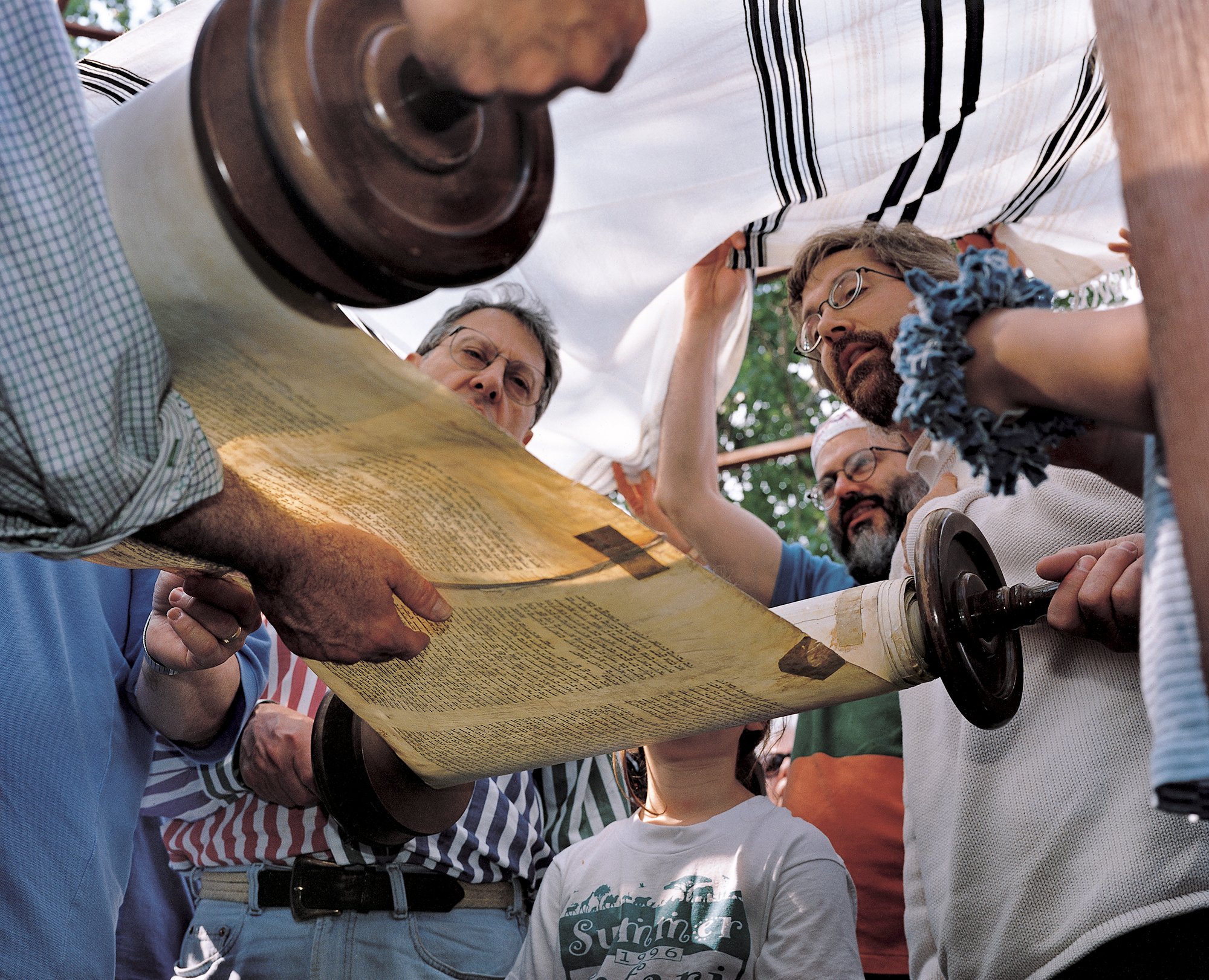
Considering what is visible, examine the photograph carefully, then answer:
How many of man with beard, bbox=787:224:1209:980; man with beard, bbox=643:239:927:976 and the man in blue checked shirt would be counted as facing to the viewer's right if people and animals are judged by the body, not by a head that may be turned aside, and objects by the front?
1

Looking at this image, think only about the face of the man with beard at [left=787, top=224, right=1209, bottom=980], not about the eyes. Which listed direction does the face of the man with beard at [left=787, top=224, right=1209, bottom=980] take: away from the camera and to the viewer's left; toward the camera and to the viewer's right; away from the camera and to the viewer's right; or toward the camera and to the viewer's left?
toward the camera and to the viewer's left

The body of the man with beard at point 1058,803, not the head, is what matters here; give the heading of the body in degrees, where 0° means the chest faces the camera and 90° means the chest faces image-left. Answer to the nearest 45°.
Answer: approximately 45°

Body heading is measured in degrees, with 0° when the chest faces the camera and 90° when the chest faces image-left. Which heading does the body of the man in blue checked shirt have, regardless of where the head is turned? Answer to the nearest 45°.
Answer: approximately 270°

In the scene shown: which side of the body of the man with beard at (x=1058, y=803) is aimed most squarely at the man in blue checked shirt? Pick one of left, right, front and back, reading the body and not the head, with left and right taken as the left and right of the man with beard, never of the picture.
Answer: front

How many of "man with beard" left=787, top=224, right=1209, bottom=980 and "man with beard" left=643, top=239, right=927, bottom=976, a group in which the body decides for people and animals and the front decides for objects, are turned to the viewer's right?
0

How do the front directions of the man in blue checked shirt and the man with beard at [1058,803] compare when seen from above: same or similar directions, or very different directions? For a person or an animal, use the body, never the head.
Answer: very different directions

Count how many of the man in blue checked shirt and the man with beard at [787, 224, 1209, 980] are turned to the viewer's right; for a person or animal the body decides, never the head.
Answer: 1

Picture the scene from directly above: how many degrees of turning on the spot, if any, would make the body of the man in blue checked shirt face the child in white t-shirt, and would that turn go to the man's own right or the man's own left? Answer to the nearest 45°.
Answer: approximately 45° to the man's own left

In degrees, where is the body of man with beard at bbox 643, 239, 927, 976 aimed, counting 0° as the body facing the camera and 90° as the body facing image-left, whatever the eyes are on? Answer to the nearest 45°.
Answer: approximately 45°
